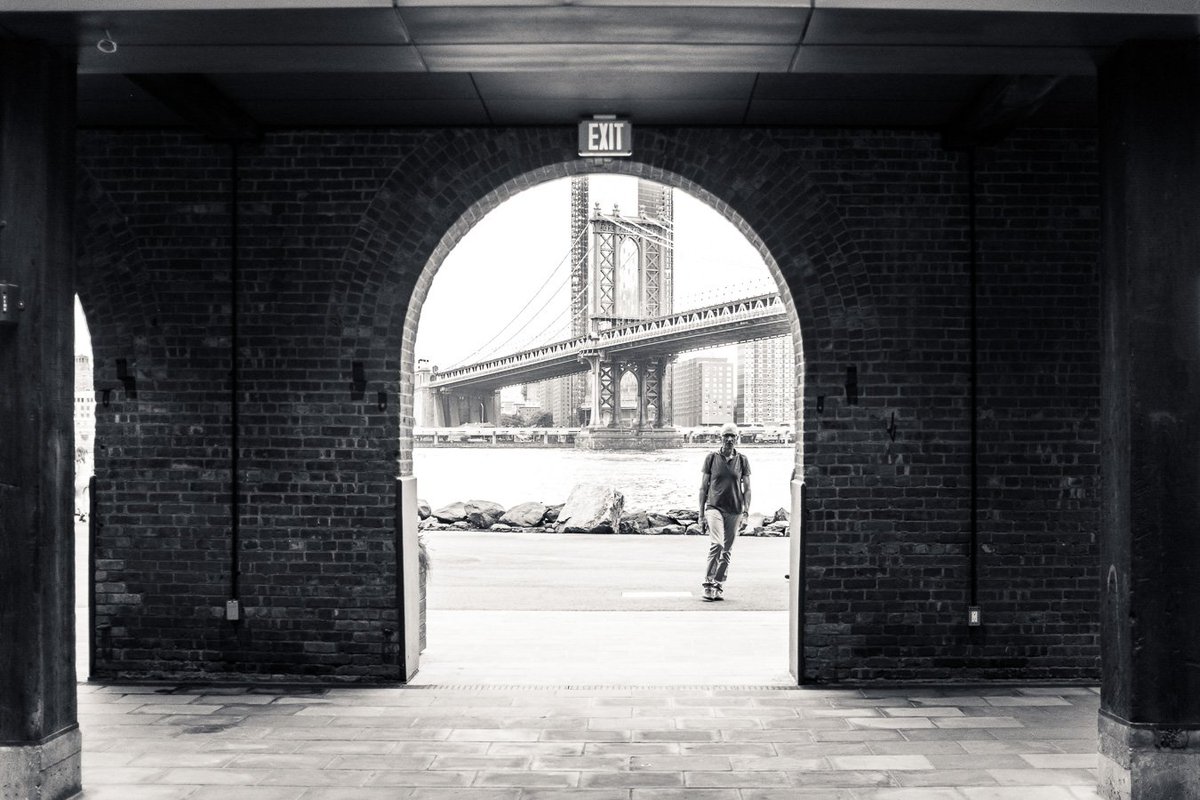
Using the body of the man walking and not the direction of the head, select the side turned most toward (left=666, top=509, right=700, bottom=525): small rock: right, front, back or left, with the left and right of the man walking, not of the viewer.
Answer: back

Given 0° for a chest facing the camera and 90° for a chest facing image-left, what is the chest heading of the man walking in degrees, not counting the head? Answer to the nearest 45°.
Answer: approximately 0°

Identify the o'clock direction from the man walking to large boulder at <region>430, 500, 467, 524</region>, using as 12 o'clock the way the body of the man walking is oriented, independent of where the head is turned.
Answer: The large boulder is roughly at 5 o'clock from the man walking.

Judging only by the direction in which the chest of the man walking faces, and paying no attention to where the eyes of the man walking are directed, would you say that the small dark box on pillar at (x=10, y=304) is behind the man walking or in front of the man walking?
in front

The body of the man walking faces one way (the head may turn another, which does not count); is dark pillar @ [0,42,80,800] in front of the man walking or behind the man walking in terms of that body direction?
in front

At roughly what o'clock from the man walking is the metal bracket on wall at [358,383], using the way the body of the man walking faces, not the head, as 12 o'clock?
The metal bracket on wall is roughly at 1 o'clock from the man walking.

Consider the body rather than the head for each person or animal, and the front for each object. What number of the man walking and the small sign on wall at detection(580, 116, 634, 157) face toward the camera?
2

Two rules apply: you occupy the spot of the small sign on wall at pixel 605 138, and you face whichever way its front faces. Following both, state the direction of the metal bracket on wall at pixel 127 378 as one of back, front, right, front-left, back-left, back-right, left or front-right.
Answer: right

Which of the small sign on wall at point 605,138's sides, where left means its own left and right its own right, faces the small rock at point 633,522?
back

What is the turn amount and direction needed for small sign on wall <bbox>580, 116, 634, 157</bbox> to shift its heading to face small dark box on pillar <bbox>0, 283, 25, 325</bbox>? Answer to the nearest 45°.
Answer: approximately 45° to its right

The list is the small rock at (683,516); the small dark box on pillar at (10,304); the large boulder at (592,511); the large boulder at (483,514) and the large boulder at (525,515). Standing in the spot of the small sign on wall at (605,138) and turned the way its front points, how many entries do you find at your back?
4

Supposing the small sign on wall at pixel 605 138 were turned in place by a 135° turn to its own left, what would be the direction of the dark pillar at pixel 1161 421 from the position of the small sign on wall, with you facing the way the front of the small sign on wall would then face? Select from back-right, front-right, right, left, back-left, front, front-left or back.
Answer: right
